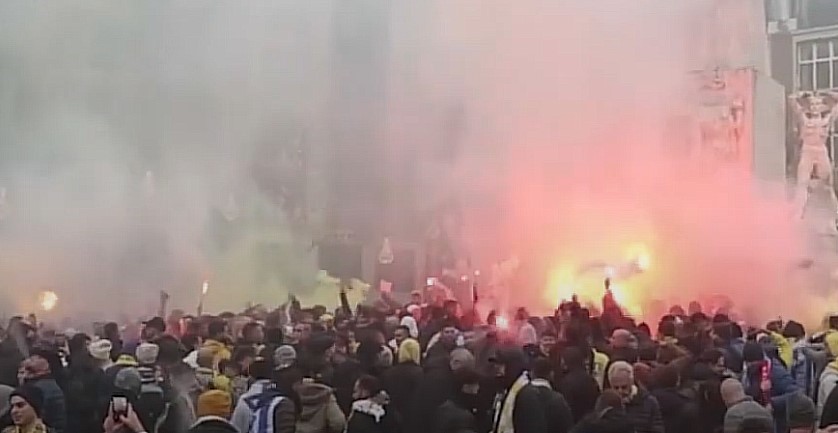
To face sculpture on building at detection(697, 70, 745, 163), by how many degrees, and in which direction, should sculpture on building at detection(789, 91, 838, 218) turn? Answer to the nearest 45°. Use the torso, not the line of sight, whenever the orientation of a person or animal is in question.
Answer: approximately 45° to its right

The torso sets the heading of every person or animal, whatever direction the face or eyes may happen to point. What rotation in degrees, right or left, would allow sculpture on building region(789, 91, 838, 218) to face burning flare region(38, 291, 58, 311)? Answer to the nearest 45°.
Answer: approximately 45° to its right

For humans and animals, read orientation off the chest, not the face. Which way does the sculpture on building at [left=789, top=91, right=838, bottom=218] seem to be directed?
toward the camera
